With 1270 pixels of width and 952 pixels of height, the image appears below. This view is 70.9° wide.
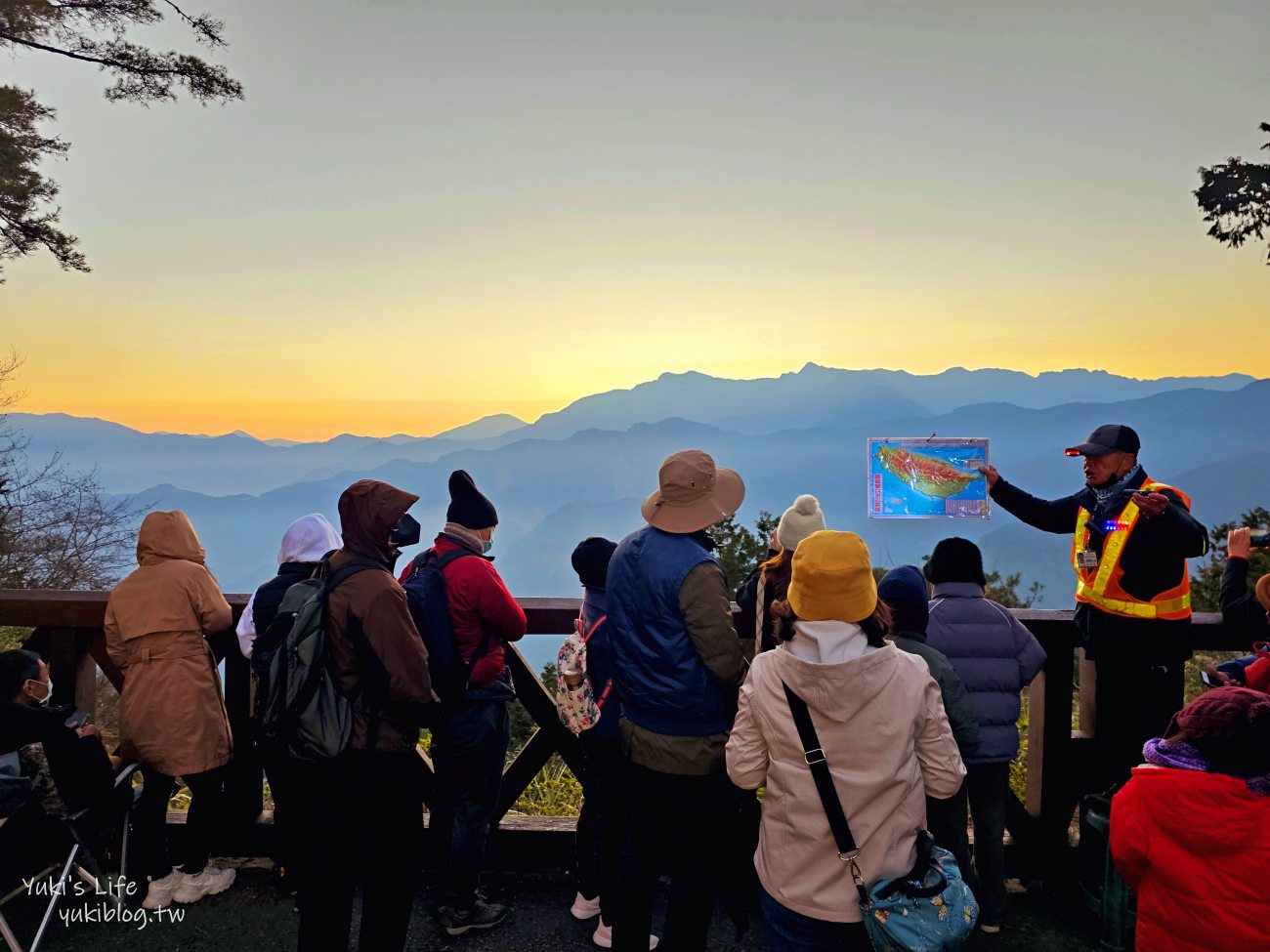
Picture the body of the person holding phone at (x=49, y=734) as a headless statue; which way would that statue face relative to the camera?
to the viewer's right

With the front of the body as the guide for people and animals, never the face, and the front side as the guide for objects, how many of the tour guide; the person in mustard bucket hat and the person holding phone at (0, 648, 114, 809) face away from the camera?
1

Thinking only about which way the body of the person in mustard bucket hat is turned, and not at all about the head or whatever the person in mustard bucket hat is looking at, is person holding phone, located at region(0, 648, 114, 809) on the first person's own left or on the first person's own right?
on the first person's own left

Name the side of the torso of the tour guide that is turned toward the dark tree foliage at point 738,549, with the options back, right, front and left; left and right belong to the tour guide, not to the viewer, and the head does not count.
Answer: right

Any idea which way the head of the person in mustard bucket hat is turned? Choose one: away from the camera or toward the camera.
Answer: away from the camera

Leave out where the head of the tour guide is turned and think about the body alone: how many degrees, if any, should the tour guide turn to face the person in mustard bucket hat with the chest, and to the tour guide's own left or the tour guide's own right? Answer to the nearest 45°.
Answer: approximately 45° to the tour guide's own left

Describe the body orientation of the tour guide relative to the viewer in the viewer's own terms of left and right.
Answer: facing the viewer and to the left of the viewer

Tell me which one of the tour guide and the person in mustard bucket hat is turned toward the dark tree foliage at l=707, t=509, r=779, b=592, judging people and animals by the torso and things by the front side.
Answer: the person in mustard bucket hat

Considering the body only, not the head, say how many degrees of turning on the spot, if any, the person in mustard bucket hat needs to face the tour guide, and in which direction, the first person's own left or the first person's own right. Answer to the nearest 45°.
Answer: approximately 45° to the first person's own right

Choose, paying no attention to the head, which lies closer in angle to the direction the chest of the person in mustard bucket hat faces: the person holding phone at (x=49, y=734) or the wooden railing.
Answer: the wooden railing

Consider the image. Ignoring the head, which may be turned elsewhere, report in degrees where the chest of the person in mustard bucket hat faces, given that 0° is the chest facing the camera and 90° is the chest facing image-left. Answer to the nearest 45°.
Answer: approximately 180°

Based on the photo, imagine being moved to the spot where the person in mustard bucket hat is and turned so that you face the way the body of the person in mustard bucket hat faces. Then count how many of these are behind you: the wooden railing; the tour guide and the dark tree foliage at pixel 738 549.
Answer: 0

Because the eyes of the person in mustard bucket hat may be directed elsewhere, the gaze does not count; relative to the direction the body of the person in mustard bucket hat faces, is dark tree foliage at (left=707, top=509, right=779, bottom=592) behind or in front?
in front

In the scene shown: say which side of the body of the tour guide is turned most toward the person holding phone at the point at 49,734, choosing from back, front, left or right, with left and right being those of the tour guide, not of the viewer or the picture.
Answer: front

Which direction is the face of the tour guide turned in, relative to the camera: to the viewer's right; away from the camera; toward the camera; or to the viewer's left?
to the viewer's left
